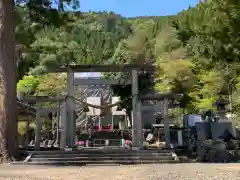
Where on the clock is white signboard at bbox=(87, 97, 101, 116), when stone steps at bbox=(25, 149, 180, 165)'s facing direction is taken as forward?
The white signboard is roughly at 6 o'clock from the stone steps.

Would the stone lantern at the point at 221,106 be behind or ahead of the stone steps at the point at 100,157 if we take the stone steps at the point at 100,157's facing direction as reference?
behind

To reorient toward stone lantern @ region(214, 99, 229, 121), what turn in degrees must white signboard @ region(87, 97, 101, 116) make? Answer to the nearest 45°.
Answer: approximately 90° to its left

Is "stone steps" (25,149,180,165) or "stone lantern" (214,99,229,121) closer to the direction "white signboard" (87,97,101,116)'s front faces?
the stone steps

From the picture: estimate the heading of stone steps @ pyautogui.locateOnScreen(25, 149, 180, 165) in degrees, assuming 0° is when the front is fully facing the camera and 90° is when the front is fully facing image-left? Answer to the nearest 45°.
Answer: approximately 0°

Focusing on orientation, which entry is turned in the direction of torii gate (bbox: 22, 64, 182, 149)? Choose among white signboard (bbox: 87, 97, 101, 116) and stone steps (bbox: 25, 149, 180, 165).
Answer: the white signboard

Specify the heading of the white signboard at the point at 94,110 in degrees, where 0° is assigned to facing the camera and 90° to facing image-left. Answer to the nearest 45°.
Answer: approximately 0°

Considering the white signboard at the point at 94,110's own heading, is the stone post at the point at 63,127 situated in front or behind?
in front

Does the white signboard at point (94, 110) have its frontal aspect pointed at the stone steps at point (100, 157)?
yes

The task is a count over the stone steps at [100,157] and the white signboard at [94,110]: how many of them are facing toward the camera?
2
